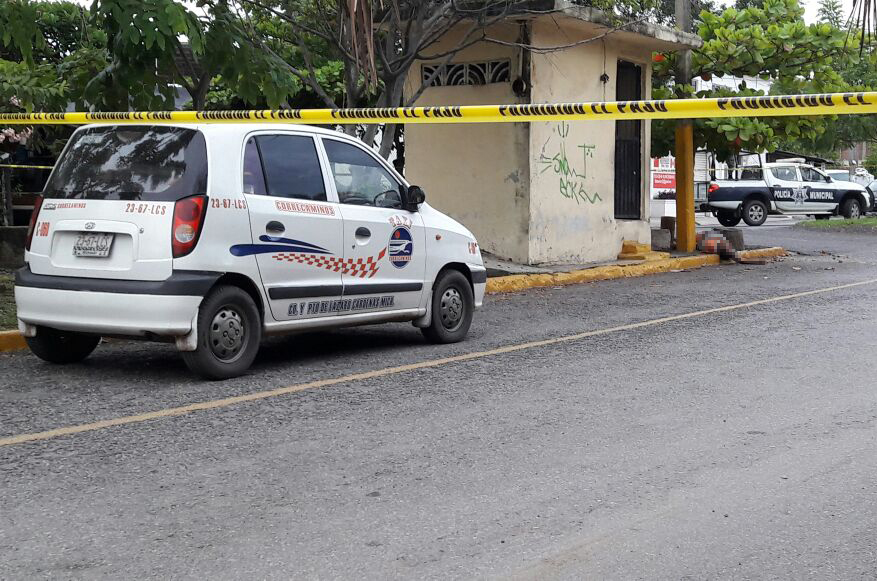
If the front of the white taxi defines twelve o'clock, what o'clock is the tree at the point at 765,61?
The tree is roughly at 12 o'clock from the white taxi.

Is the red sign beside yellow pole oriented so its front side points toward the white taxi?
yes

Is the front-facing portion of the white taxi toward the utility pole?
yes

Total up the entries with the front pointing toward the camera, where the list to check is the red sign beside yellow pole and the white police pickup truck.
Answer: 1

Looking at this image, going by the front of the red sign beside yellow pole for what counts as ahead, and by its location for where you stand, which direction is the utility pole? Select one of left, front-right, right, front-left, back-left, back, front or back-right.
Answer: front

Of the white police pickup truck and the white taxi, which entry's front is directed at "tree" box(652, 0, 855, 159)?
the white taxi

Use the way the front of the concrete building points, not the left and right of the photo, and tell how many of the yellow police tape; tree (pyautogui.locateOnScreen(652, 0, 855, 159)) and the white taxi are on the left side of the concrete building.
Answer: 1

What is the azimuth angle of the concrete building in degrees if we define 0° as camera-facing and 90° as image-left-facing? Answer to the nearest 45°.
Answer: approximately 315°

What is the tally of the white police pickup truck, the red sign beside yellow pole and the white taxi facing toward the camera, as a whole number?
1

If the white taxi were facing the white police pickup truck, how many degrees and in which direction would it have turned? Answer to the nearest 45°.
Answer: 0° — it already faces it

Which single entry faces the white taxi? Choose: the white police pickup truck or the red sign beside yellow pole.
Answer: the red sign beside yellow pole

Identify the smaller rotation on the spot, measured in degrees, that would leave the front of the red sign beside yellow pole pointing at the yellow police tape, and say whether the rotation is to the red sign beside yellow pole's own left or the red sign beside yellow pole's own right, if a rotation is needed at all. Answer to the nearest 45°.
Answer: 0° — it already faces it

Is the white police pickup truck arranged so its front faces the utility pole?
no

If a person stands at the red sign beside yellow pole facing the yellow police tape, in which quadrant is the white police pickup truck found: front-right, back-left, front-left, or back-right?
front-left

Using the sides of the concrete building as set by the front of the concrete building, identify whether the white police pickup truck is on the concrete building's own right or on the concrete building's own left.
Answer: on the concrete building's own left

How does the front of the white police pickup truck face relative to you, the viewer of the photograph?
facing away from the viewer and to the right of the viewer

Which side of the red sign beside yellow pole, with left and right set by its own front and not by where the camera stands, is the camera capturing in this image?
front

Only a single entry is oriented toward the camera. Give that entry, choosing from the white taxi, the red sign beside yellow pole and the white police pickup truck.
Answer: the red sign beside yellow pole

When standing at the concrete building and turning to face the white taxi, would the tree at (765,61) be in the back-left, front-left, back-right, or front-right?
back-left
